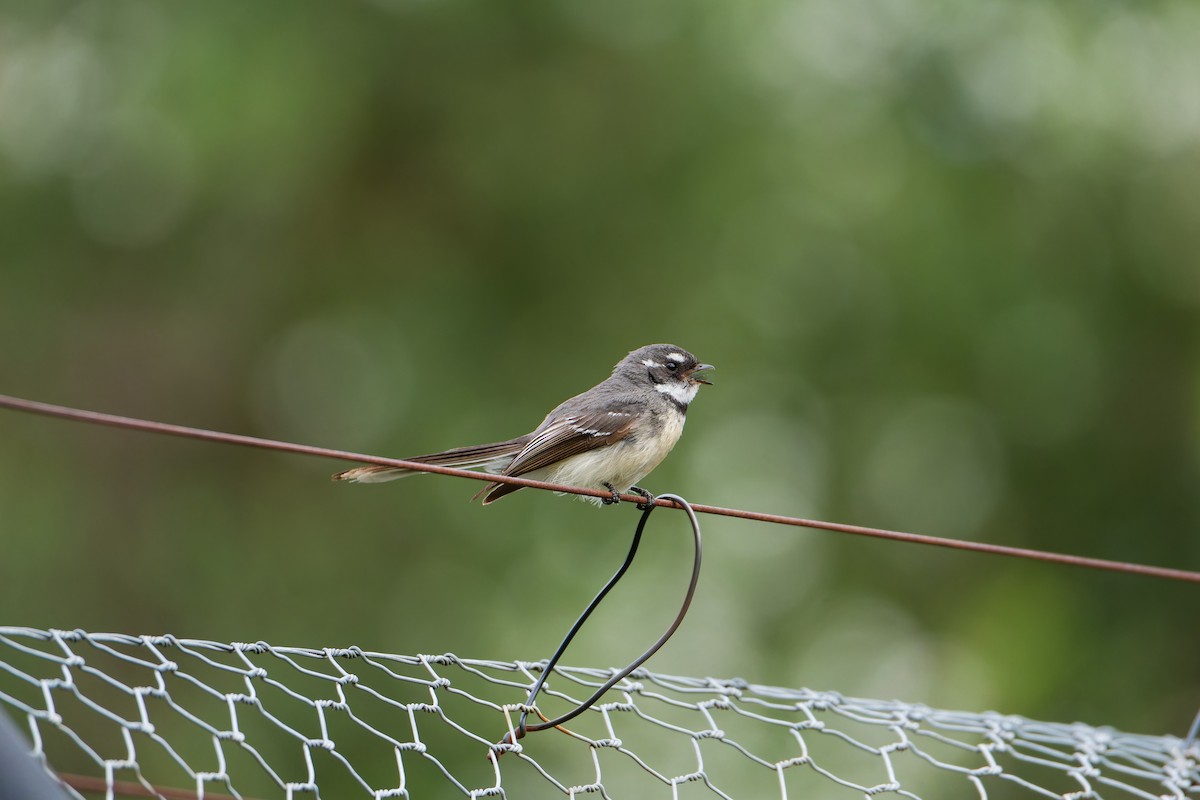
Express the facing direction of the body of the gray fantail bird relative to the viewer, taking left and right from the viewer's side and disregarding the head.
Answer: facing to the right of the viewer
